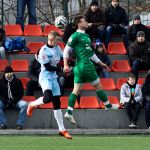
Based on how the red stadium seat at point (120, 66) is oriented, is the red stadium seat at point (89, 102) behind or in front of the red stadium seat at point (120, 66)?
in front

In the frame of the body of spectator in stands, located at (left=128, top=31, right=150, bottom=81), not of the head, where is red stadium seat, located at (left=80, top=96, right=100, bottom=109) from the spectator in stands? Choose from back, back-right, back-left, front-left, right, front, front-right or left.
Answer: front-right

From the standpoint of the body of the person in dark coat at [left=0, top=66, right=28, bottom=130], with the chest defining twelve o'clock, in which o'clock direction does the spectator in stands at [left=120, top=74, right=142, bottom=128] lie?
The spectator in stands is roughly at 9 o'clock from the person in dark coat.

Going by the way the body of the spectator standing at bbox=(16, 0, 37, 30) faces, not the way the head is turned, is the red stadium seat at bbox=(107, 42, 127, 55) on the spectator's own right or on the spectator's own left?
on the spectator's own left

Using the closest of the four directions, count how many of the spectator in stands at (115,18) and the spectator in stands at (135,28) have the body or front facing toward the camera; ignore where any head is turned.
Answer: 2

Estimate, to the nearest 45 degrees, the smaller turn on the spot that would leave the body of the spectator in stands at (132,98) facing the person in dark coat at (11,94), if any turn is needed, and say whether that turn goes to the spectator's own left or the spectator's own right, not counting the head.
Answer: approximately 90° to the spectator's own right

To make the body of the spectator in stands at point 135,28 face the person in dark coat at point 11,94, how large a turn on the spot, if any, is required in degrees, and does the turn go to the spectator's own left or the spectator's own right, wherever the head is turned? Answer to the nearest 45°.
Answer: approximately 45° to the spectator's own right
